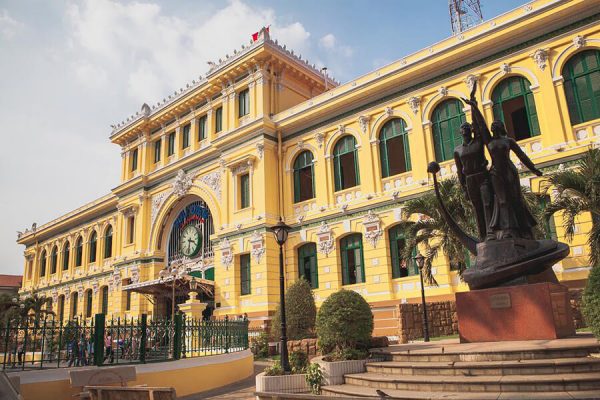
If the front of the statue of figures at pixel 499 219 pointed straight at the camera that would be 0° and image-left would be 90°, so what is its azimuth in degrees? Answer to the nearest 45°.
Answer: approximately 0°

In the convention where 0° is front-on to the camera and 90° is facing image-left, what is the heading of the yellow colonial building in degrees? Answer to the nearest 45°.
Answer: approximately 45°

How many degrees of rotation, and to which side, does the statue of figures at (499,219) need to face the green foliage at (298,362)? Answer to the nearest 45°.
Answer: approximately 90° to its right

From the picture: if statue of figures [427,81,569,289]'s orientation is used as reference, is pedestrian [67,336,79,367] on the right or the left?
on its right

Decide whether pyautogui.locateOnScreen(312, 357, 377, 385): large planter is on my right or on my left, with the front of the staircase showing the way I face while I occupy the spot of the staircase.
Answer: on my right

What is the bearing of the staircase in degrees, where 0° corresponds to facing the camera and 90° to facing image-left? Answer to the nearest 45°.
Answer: approximately 0°
